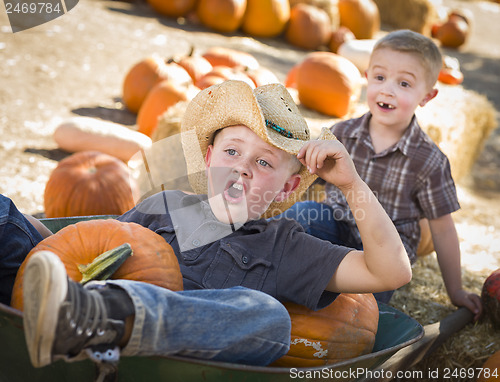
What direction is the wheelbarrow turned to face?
to the viewer's left

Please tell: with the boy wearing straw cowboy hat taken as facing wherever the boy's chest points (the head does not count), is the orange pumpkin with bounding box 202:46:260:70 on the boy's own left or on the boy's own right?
on the boy's own right

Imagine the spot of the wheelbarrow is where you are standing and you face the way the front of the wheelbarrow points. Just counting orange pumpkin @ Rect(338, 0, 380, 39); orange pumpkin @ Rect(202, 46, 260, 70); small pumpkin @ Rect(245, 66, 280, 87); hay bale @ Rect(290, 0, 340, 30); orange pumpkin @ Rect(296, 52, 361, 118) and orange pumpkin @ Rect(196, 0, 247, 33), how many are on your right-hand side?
6

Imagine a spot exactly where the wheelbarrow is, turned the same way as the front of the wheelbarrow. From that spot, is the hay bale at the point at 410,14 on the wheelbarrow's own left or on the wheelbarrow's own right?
on the wheelbarrow's own right

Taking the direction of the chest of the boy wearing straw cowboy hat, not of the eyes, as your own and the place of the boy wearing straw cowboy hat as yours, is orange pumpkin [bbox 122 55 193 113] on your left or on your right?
on your right

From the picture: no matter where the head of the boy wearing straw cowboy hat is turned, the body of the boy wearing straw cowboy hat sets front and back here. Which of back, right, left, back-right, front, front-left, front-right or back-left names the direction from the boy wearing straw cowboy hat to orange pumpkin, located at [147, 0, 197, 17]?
back-right

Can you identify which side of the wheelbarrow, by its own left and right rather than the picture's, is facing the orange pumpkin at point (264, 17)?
right

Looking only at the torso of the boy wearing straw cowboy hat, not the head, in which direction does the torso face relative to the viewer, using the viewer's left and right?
facing the viewer and to the left of the viewer

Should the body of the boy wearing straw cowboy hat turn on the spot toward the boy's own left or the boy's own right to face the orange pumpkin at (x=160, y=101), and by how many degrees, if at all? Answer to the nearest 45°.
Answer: approximately 135° to the boy's own right

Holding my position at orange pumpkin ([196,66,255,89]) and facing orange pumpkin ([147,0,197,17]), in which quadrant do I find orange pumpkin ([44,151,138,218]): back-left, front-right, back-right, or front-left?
back-left

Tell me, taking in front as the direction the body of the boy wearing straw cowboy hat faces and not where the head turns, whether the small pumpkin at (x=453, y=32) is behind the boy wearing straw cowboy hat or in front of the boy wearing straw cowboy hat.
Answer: behind
